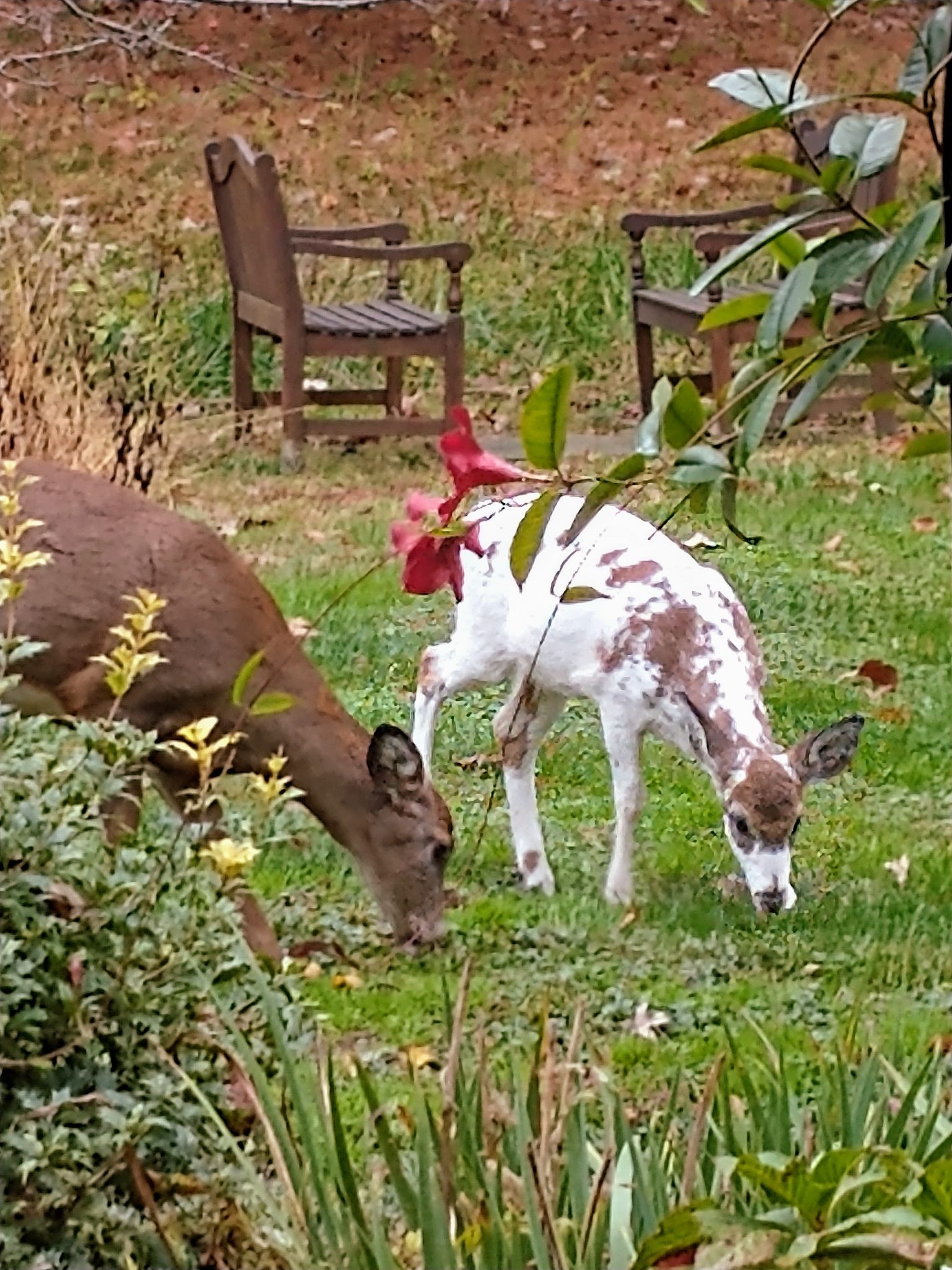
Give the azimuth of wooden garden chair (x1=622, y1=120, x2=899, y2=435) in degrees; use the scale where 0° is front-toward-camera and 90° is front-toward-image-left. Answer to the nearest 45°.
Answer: approximately 45°

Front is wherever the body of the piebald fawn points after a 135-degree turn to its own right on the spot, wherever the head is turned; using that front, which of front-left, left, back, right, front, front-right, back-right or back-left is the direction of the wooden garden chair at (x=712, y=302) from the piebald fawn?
right

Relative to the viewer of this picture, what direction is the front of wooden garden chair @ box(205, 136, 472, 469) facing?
facing away from the viewer and to the right of the viewer

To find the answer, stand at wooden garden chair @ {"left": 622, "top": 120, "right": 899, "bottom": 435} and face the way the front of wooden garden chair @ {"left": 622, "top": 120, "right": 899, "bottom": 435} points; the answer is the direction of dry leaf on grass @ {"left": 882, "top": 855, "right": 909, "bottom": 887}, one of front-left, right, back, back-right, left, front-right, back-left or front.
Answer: front-left

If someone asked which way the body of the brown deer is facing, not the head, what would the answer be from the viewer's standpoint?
to the viewer's right

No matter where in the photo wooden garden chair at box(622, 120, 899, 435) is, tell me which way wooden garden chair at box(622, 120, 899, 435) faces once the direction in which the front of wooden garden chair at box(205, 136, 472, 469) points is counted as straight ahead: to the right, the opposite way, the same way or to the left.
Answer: the opposite way

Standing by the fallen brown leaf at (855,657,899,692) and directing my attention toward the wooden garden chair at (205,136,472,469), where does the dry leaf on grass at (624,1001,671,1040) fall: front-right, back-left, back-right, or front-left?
back-left

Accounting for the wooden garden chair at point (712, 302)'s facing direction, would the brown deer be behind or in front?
in front

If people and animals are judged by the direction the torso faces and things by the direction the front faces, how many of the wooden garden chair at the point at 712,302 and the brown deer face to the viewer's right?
1

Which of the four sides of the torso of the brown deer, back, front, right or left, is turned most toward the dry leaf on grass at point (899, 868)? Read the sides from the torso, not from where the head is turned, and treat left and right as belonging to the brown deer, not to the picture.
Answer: front

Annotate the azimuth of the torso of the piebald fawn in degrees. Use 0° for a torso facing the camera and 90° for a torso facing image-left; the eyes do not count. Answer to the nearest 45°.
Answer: approximately 315°
